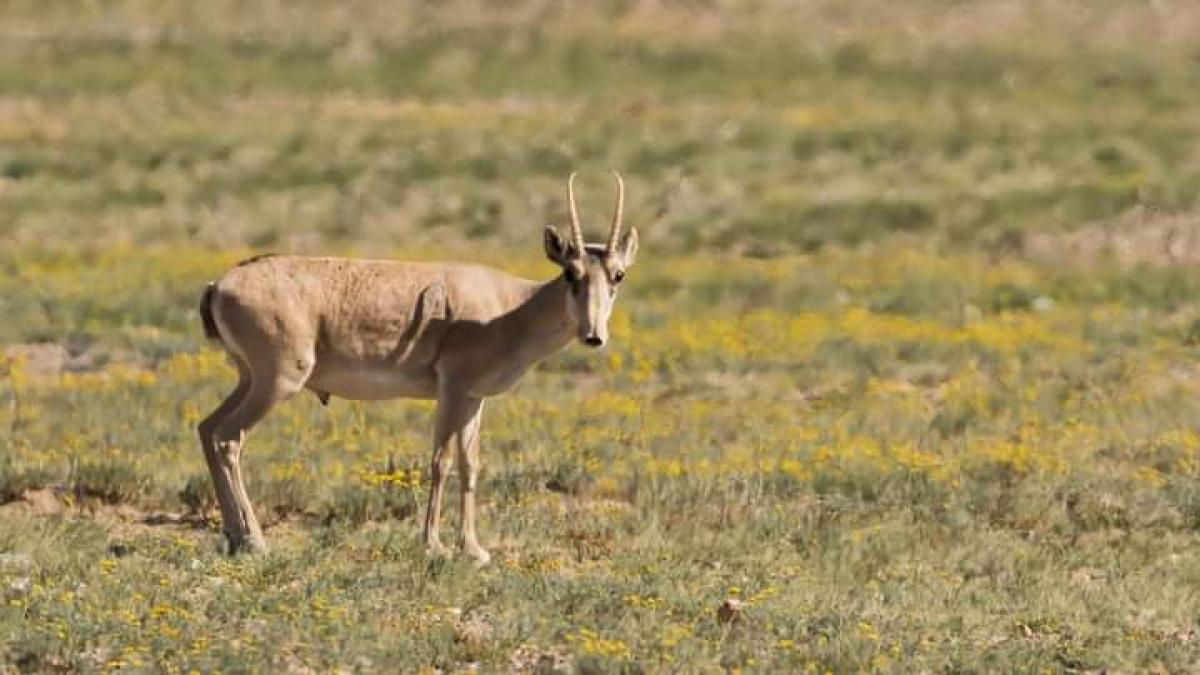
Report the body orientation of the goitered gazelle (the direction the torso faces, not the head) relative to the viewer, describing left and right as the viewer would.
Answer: facing to the right of the viewer
